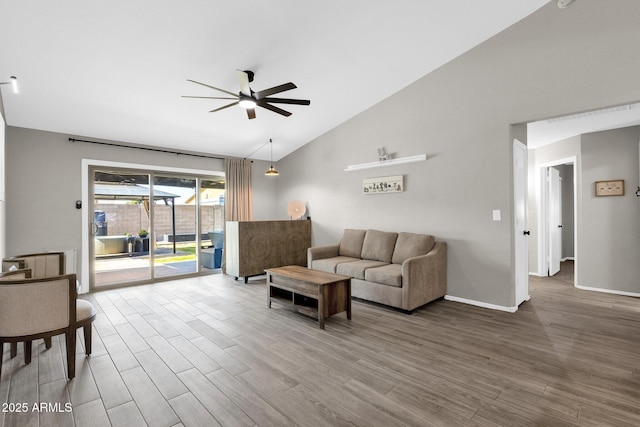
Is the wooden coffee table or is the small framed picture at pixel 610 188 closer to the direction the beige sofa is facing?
the wooden coffee table

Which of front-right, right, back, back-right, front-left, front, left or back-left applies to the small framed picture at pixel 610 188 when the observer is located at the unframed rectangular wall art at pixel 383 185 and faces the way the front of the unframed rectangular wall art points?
back-left

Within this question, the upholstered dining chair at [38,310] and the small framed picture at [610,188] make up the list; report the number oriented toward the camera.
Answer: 1

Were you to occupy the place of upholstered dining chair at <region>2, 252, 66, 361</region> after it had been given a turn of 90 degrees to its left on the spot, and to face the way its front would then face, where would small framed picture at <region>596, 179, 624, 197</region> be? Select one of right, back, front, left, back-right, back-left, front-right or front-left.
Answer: front

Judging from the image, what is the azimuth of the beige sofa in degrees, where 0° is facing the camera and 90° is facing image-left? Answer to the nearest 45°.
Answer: approximately 45°

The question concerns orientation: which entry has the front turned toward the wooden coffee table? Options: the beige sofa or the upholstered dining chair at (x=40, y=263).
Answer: the beige sofa

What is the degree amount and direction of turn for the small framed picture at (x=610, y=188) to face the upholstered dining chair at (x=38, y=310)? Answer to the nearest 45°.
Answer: approximately 45° to its right

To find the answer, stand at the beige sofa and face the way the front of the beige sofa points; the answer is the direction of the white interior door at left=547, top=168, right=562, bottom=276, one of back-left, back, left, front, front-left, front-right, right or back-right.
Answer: back

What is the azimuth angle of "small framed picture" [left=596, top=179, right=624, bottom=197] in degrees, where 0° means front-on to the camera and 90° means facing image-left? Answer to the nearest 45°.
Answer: approximately 0°
